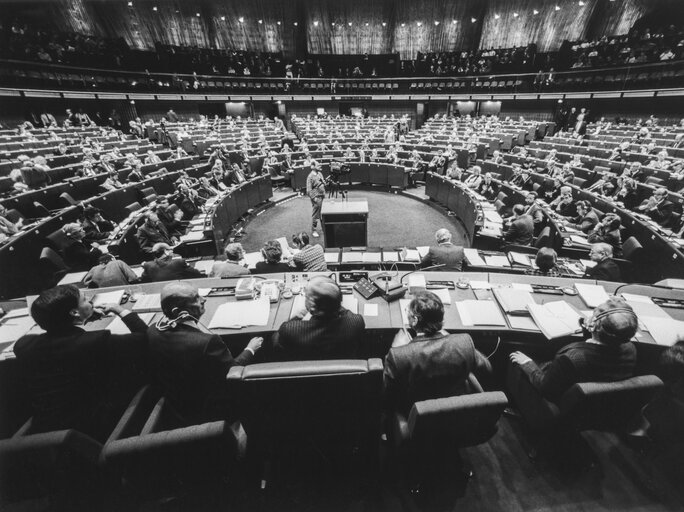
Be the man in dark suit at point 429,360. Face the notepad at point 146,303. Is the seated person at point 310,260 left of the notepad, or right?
right

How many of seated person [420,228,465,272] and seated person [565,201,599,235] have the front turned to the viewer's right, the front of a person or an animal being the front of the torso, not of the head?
0

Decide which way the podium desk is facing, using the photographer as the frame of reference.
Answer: facing the viewer

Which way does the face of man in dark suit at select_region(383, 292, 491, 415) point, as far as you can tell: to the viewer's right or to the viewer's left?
to the viewer's left

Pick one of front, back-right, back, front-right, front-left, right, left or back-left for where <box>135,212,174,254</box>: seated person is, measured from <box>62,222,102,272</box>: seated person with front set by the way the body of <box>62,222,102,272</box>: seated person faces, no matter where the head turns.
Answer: front

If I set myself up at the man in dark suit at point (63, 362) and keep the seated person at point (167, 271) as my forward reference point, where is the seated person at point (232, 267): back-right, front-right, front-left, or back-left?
front-right

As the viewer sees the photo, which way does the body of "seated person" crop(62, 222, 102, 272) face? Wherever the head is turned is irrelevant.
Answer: to the viewer's right

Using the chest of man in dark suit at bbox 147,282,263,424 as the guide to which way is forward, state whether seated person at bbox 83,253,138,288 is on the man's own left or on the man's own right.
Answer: on the man's own left

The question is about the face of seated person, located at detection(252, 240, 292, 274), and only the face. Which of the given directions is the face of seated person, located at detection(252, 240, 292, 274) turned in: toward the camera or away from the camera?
away from the camera

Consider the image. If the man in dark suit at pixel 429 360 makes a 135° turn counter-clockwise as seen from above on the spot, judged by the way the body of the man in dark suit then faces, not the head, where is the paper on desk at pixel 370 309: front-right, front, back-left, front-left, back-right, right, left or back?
right

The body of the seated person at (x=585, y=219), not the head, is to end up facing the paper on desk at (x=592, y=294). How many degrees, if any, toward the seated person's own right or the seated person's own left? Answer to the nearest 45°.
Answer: approximately 90° to the seated person's own left

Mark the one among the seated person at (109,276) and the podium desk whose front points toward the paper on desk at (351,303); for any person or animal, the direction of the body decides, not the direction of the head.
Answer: the podium desk

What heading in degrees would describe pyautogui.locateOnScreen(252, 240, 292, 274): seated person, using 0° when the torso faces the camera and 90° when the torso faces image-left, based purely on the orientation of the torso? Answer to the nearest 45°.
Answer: approximately 180°

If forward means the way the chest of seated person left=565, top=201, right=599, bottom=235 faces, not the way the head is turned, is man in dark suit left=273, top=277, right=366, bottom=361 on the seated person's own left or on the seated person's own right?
on the seated person's own left

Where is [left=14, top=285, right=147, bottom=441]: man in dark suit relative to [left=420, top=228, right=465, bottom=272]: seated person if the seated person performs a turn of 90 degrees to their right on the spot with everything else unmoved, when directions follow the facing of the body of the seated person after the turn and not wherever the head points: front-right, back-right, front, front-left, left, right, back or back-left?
back-right
